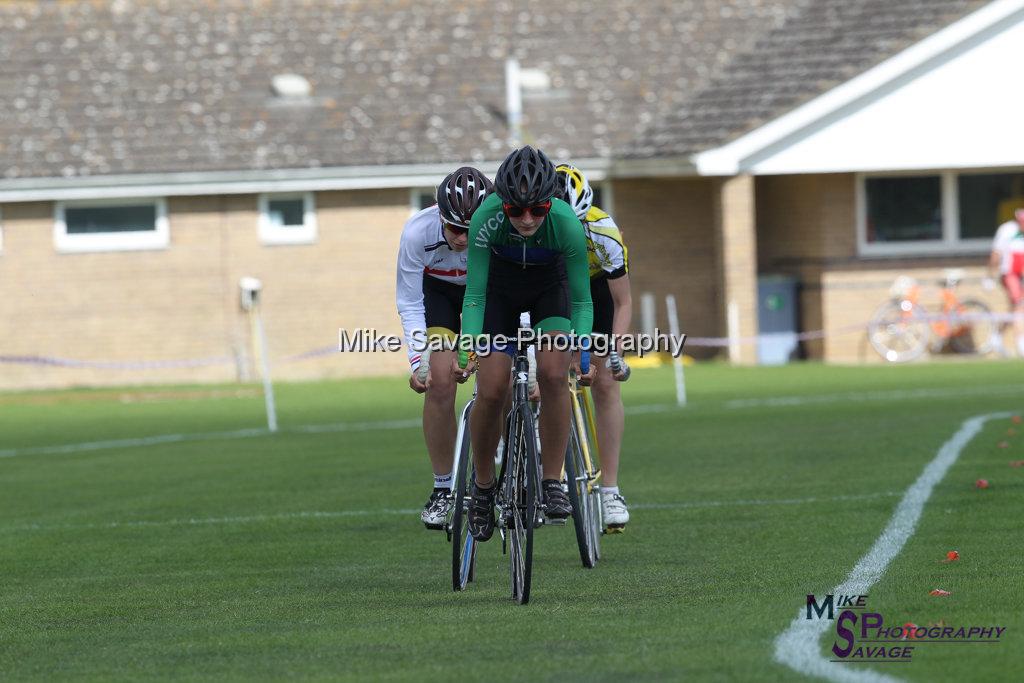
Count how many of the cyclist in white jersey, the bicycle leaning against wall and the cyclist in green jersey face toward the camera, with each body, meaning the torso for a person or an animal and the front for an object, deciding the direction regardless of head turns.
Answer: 2

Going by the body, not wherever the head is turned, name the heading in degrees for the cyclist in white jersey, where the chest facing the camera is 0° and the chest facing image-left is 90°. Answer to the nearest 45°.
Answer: approximately 0°

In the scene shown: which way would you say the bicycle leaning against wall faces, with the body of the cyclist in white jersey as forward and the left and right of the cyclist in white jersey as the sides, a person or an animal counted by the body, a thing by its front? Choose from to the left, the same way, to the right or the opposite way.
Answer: to the right

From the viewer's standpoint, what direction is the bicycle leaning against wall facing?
to the viewer's left

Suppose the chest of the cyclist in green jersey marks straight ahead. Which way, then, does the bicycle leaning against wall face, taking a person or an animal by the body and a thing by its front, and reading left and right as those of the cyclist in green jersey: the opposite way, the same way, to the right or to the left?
to the right

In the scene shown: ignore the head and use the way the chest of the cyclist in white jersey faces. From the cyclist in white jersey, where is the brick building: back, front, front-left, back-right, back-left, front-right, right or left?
back

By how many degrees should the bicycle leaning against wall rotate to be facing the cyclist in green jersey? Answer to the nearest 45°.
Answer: approximately 90° to its left
